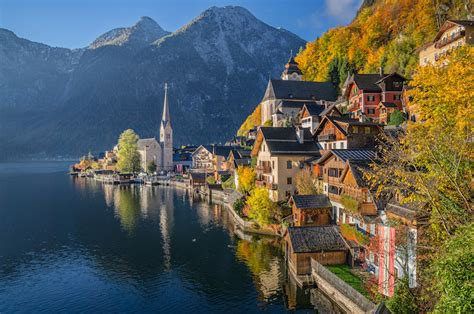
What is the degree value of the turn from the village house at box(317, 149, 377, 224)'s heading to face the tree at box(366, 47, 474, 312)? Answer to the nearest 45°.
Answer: approximately 45° to its left

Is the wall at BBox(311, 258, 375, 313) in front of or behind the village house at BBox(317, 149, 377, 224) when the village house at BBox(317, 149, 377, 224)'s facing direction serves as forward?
in front

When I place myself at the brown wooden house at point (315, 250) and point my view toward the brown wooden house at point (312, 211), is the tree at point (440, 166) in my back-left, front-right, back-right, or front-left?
back-right

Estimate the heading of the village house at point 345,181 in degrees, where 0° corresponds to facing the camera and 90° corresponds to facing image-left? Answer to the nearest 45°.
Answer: approximately 45°

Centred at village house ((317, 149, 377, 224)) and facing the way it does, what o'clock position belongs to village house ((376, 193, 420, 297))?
village house ((376, 193, 420, 297)) is roughly at 10 o'clock from village house ((317, 149, 377, 224)).

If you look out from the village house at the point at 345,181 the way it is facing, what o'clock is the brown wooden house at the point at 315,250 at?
The brown wooden house is roughly at 11 o'clock from the village house.

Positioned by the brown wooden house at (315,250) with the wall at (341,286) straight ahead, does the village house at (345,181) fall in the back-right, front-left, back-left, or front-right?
back-left
